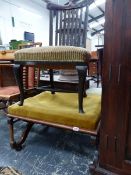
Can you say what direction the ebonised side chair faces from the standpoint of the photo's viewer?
facing the viewer and to the left of the viewer
